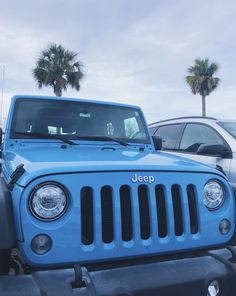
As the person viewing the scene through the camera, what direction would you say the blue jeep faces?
facing the viewer and to the right of the viewer

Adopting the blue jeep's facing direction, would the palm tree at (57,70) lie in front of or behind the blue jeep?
behind

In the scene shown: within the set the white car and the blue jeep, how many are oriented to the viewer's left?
0

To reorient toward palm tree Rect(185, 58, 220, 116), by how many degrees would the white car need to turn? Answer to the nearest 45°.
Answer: approximately 135° to its left

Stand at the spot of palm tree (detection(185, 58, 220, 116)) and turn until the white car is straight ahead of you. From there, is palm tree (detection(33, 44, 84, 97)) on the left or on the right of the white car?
right

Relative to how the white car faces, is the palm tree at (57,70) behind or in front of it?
behind

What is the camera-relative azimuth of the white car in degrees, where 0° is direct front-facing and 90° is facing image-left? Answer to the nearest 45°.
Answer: approximately 315°

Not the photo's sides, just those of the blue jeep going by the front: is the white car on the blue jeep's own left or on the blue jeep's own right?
on the blue jeep's own left

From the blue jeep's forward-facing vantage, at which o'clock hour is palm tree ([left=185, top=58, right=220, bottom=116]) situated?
The palm tree is roughly at 8 o'clock from the blue jeep.
